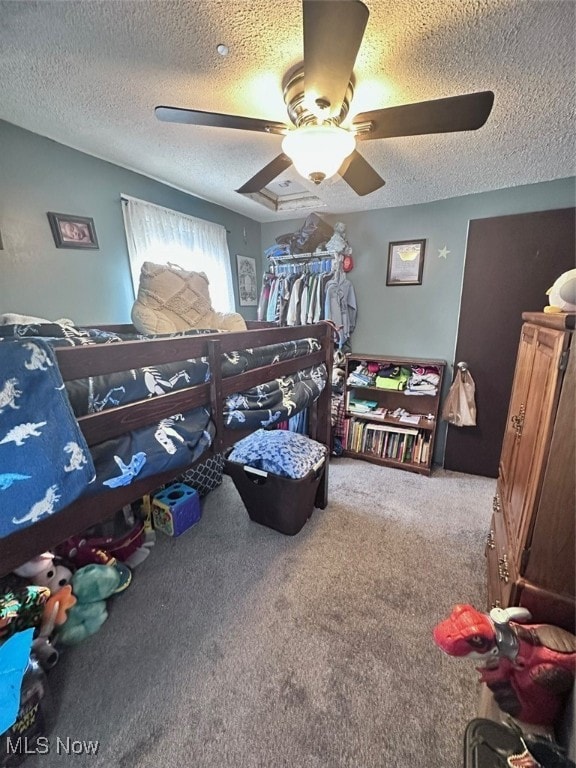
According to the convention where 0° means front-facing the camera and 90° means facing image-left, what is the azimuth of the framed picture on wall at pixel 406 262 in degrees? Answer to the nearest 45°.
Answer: approximately 0°

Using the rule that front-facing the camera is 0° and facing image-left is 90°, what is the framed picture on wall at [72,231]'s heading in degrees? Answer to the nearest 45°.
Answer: approximately 315°

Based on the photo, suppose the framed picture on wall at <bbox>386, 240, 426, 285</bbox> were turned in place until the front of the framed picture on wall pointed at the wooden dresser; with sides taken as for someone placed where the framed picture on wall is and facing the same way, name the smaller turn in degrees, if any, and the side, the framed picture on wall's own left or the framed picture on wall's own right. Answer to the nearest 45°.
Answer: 0° — it already faces it

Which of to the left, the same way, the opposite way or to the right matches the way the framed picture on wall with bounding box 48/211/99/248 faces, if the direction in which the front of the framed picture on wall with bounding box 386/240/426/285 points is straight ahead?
to the left

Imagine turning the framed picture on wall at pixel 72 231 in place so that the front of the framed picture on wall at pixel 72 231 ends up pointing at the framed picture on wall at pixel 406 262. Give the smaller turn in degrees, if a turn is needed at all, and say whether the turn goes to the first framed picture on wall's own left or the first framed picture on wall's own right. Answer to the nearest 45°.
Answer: approximately 45° to the first framed picture on wall's own left

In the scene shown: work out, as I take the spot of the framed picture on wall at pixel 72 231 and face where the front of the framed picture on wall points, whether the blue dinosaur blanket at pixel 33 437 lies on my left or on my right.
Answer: on my right

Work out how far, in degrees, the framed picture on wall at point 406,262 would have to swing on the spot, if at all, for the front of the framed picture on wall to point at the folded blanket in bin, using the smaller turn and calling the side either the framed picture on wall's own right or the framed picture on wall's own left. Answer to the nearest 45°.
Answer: approximately 45° to the framed picture on wall's own right
